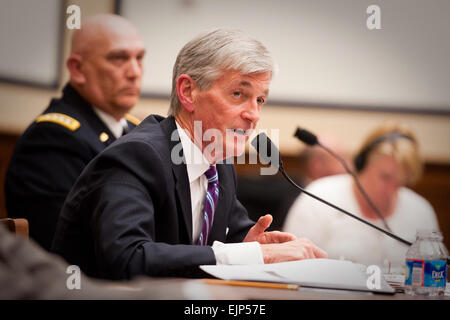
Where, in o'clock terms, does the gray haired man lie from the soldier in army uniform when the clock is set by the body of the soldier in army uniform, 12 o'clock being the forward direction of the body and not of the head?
The gray haired man is roughly at 1 o'clock from the soldier in army uniform.

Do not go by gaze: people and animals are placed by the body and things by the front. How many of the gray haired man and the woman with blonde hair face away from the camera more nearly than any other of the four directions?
0

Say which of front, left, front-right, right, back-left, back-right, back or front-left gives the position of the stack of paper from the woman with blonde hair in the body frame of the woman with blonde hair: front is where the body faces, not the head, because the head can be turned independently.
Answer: front-right

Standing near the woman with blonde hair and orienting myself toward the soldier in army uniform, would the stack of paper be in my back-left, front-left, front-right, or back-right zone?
front-left

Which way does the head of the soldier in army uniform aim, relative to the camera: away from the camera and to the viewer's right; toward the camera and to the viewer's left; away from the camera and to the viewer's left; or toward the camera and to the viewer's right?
toward the camera and to the viewer's right

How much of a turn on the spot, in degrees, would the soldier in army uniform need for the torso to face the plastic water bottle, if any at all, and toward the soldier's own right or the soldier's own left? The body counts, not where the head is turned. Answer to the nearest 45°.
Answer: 0° — they already face it

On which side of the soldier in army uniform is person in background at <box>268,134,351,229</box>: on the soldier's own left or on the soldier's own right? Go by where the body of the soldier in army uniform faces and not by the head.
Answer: on the soldier's own left

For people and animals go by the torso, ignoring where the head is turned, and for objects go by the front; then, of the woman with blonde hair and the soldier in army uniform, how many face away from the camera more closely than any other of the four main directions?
0

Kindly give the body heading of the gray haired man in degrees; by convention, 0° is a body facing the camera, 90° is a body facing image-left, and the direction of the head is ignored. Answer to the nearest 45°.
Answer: approximately 315°

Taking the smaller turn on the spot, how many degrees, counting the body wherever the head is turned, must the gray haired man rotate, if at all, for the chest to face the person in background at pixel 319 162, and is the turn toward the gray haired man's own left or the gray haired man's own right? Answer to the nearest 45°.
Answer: approximately 135° to the gray haired man's own left
